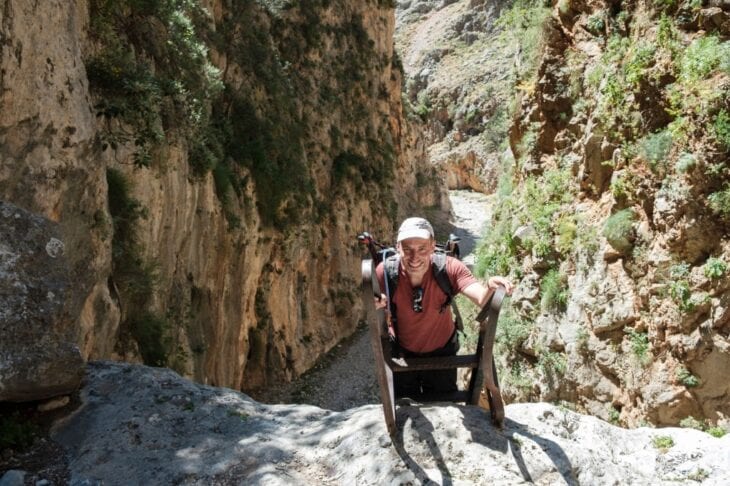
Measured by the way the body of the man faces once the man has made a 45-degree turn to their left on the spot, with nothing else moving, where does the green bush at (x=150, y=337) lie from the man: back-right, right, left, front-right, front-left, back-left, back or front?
back

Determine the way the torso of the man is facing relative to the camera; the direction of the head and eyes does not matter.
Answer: toward the camera

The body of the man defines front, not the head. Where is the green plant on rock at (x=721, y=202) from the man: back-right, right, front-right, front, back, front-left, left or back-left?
back-left

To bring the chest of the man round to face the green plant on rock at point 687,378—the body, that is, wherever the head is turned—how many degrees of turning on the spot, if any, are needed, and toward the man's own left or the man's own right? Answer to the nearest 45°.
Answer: approximately 135° to the man's own left

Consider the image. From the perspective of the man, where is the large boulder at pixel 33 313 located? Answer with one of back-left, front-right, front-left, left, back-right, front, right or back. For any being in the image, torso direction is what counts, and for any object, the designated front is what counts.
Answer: right

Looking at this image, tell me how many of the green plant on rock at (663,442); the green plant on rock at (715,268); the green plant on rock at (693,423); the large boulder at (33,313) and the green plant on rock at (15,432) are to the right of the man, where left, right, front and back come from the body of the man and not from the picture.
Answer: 2

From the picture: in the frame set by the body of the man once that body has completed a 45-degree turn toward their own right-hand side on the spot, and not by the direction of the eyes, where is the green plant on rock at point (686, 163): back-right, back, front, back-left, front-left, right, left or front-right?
back

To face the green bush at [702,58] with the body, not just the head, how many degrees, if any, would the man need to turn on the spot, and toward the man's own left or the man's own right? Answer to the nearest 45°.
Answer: approximately 135° to the man's own left

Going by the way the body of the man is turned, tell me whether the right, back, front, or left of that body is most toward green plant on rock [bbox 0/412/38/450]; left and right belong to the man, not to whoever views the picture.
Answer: right

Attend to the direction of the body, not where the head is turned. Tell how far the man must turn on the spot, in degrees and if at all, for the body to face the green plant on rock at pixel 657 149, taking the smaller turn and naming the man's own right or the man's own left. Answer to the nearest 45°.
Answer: approximately 135° to the man's own left

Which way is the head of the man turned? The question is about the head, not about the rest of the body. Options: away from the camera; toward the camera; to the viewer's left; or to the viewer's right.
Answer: toward the camera
